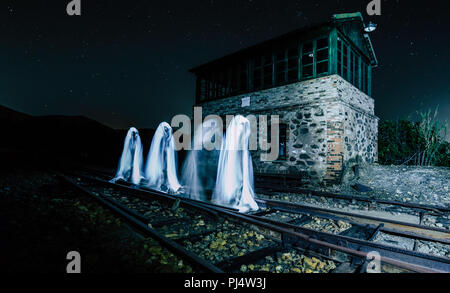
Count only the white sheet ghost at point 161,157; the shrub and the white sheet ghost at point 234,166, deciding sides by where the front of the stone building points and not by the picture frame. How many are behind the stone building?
1

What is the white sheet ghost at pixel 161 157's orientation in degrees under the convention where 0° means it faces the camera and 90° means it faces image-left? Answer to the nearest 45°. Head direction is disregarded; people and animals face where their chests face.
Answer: approximately 315°

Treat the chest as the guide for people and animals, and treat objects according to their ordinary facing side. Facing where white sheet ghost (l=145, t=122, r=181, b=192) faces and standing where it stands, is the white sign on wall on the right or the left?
on its left

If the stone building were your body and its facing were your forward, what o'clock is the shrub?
The shrub is roughly at 6 o'clock from the stone building.

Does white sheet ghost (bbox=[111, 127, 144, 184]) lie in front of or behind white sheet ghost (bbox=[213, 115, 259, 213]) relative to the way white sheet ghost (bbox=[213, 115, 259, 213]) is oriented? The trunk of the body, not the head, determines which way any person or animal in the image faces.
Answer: behind

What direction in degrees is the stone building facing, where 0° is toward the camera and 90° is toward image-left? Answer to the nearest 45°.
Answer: approximately 45°

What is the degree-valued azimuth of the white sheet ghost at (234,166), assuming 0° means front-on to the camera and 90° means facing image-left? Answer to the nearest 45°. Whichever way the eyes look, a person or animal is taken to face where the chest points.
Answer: approximately 315°
